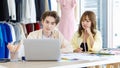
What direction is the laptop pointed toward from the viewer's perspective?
away from the camera

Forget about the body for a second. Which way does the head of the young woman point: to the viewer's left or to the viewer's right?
to the viewer's left

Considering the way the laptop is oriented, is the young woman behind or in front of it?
in front
